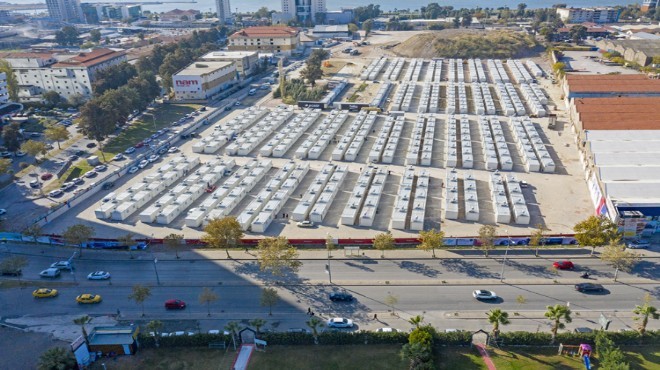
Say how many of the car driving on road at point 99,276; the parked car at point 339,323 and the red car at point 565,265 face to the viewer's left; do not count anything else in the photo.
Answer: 2

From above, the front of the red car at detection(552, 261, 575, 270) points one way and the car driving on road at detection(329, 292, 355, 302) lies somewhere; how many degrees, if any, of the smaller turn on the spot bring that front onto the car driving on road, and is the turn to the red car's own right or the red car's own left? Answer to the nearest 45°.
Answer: approximately 45° to the red car's own left

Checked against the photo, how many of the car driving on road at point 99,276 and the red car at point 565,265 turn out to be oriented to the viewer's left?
2

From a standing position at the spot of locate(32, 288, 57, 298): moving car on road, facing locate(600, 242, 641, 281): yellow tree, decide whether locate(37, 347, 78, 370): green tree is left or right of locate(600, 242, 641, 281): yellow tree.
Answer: right

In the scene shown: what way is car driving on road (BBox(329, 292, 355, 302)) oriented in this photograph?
to the viewer's right

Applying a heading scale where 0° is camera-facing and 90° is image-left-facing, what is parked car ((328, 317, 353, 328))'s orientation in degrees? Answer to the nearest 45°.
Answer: approximately 270°

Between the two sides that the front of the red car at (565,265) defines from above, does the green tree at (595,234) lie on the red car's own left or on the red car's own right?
on the red car's own right

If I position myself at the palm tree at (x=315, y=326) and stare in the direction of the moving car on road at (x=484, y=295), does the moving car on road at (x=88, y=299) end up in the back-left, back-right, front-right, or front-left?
back-left

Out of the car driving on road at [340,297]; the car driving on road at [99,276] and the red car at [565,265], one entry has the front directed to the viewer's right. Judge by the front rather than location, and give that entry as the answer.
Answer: the car driving on road at [340,297]

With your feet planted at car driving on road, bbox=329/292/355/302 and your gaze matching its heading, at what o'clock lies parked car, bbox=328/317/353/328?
parked car, bbox=328/317/353/328 is roughly at 3 o'clock from car driving on road, bbox=329/292/355/302.

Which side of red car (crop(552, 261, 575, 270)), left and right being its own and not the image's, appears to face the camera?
left

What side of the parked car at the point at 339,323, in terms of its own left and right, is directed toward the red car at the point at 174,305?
back

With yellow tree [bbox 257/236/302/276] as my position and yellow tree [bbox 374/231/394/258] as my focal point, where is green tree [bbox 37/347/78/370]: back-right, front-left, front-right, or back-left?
back-right

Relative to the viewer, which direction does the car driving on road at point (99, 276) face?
to the viewer's left

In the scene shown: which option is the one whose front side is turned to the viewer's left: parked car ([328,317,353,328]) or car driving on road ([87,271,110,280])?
car driving on road ([87,271,110,280])

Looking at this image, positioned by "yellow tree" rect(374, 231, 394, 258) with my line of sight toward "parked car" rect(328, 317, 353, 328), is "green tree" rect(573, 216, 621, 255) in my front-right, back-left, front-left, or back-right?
back-left

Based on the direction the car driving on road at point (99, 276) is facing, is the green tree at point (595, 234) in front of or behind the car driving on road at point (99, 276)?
behind

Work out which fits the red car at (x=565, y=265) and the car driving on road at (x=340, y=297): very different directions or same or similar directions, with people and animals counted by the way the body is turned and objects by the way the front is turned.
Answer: very different directions
